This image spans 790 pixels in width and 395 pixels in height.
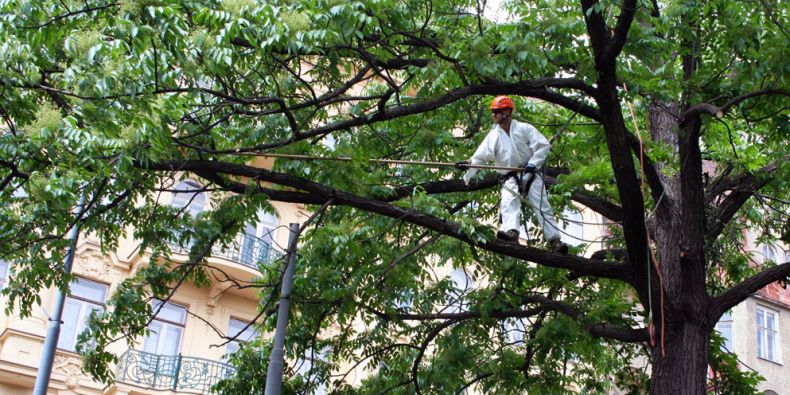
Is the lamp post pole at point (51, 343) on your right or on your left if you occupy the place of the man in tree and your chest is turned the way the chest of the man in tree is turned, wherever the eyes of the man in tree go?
on your right

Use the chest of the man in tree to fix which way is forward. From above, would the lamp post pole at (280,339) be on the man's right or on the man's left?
on the man's right

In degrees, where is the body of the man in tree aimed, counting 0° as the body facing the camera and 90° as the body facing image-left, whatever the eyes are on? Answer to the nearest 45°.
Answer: approximately 45°
